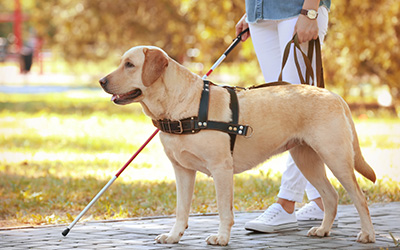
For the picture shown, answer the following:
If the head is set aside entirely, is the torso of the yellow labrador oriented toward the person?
no

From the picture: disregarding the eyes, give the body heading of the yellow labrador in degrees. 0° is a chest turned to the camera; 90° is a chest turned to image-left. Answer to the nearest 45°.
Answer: approximately 90°
